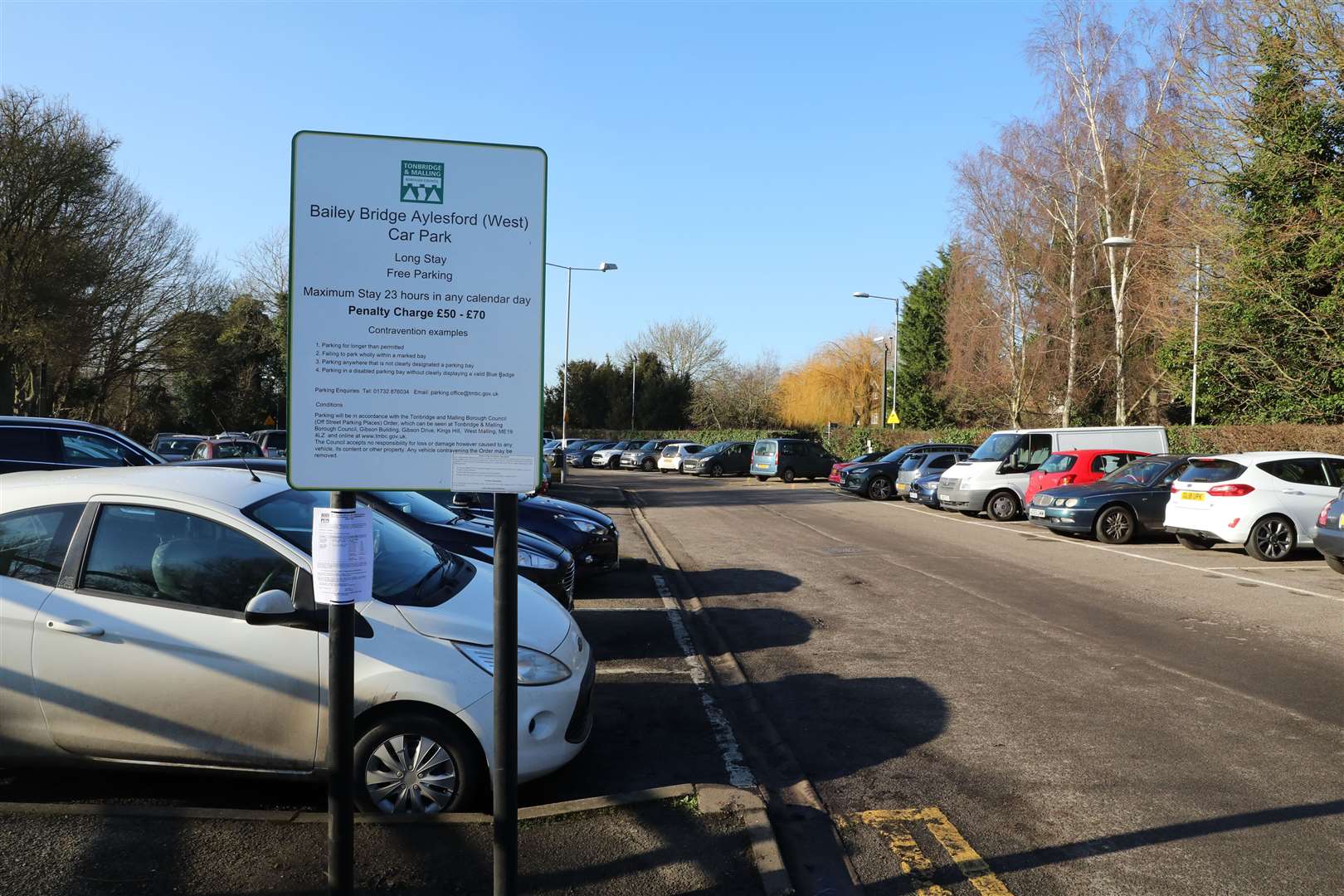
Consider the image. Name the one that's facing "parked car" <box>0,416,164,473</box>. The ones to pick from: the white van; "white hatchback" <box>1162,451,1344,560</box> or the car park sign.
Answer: the white van

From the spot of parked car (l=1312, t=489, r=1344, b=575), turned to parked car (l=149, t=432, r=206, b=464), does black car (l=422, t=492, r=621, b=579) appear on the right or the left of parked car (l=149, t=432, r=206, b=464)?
left

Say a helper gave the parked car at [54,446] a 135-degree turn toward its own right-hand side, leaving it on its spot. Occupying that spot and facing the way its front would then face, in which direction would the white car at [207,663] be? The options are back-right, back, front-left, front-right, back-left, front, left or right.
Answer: front-left

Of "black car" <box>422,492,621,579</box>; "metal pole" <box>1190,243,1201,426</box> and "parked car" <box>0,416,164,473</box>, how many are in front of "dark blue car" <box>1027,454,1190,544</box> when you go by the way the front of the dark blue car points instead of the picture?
2

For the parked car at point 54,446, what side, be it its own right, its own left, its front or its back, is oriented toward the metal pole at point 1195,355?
front

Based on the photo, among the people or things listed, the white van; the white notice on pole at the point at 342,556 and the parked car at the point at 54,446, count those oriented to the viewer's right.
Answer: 1

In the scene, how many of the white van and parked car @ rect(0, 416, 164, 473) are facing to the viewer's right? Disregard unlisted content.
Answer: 1

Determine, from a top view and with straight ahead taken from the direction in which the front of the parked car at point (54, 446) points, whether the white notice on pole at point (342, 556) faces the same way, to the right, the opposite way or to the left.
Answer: to the right

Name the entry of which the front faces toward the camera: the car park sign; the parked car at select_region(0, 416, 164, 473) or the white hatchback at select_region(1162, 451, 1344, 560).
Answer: the car park sign

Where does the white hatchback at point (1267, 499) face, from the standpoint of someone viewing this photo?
facing away from the viewer and to the right of the viewer

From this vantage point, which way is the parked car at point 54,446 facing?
to the viewer's right

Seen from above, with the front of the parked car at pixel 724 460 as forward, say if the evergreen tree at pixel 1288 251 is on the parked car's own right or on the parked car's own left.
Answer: on the parked car's own left

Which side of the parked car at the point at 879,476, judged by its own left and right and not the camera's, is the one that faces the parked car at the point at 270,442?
front
